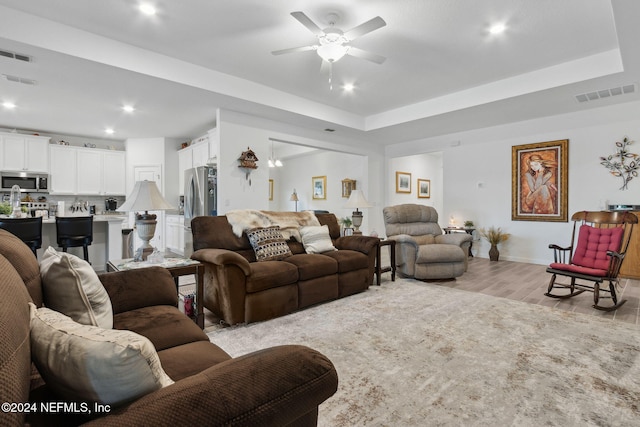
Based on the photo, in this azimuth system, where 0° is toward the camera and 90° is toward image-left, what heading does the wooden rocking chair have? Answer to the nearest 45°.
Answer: approximately 45°

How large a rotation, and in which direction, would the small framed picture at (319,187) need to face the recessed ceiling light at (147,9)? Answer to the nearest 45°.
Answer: approximately 45° to its left

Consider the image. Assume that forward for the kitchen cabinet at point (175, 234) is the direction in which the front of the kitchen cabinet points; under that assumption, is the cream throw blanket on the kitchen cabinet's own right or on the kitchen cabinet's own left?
on the kitchen cabinet's own left

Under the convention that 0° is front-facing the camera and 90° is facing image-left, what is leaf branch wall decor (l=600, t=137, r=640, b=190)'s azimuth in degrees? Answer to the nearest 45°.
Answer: approximately 0°

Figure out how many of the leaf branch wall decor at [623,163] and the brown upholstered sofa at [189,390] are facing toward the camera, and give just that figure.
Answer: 1

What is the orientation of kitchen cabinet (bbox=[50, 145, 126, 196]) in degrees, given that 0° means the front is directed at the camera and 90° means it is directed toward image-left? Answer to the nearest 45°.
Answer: approximately 315°

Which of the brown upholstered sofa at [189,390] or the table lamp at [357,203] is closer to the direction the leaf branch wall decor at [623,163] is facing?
the brown upholstered sofa

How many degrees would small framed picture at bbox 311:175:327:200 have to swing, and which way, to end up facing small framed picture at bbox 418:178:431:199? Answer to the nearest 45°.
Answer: approximately 135° to its left

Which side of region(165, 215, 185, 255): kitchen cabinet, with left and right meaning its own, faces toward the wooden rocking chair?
left

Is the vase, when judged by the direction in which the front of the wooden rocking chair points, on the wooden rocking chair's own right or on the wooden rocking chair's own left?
on the wooden rocking chair's own right
